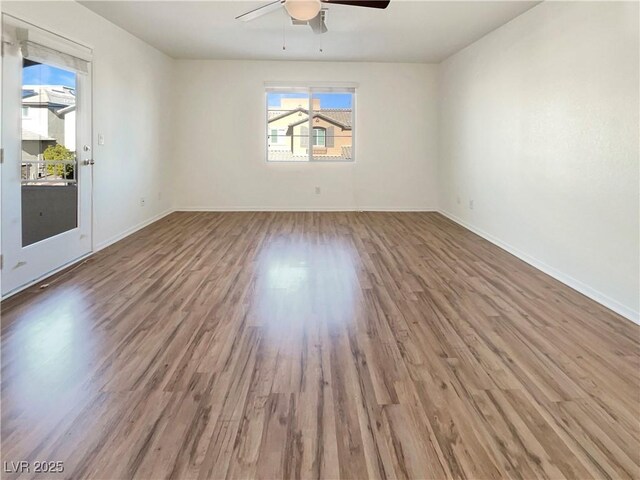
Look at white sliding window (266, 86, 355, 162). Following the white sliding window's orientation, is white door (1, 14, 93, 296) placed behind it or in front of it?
in front

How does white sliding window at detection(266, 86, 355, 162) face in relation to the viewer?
toward the camera

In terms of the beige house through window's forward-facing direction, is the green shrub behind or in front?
in front
